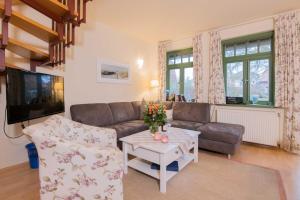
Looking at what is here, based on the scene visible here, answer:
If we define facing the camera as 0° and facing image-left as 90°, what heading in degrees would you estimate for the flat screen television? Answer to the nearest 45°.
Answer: approximately 315°

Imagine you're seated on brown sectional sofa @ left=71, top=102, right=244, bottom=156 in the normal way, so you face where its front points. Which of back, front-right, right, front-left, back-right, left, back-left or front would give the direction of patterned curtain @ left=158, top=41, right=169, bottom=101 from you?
back

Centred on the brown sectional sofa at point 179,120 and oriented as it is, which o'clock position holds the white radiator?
The white radiator is roughly at 9 o'clock from the brown sectional sofa.

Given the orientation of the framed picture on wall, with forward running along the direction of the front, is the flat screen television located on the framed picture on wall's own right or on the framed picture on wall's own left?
on the framed picture on wall's own right

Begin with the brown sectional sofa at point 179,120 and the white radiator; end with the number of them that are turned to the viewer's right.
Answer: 0

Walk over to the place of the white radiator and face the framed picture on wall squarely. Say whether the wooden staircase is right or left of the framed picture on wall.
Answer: left

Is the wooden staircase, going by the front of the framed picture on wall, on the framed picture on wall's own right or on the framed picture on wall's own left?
on the framed picture on wall's own right

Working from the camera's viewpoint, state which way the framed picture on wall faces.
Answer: facing the viewer and to the right of the viewer

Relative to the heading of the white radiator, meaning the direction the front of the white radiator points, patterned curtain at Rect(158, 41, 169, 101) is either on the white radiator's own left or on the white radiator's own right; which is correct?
on the white radiator's own right

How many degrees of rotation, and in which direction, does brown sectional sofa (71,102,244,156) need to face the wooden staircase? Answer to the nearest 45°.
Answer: approximately 45° to its right

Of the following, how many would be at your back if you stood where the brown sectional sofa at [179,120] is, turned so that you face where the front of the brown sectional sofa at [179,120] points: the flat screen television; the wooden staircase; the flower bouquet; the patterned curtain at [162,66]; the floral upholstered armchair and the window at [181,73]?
2
